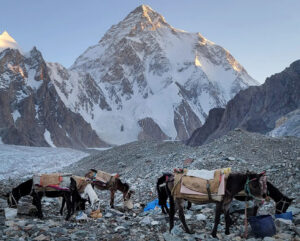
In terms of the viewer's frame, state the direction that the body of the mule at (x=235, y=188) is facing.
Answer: to the viewer's right

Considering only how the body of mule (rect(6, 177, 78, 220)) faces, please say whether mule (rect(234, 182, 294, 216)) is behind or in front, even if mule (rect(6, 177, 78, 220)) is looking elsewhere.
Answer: behind

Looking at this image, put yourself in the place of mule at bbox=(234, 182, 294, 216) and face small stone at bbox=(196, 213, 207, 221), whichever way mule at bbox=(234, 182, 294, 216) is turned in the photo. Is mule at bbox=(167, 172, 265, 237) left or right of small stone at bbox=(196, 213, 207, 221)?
left

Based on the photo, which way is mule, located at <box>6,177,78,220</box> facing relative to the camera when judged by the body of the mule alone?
to the viewer's left

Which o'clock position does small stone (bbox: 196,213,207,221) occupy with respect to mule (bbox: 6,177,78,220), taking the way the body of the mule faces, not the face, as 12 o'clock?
The small stone is roughly at 7 o'clock from the mule.
